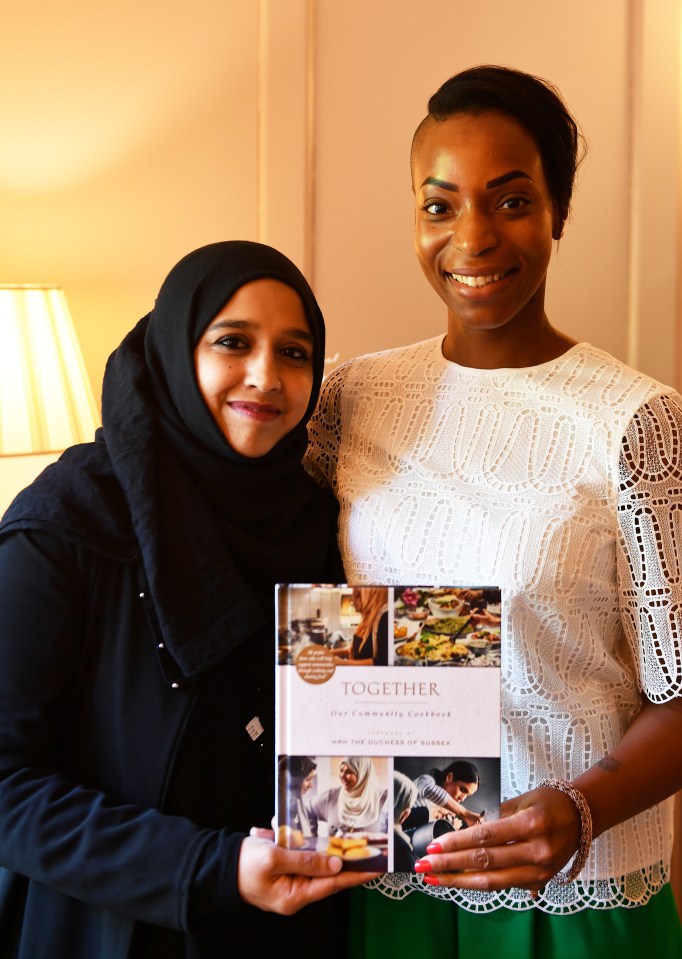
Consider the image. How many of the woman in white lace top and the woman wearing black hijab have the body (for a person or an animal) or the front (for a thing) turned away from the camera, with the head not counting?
0

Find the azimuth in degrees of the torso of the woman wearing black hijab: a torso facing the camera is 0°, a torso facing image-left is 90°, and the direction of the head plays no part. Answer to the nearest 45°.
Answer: approximately 315°
